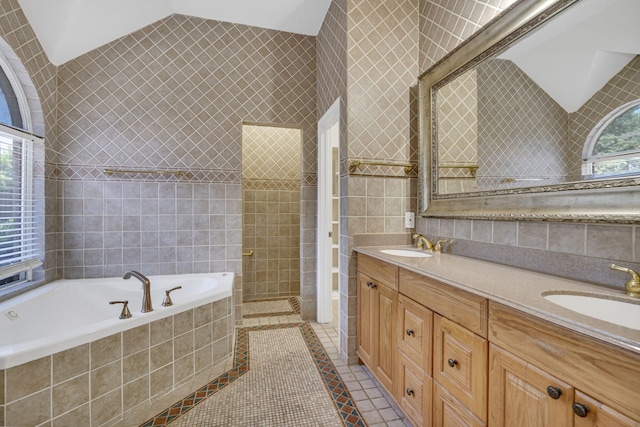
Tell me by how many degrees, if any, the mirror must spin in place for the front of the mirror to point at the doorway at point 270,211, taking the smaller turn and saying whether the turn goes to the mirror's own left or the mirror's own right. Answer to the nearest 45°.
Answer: approximately 45° to the mirror's own right

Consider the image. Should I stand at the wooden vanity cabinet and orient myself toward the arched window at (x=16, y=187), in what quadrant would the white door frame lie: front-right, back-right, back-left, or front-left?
front-right

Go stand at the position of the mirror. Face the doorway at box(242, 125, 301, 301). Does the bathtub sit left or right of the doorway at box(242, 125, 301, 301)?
left

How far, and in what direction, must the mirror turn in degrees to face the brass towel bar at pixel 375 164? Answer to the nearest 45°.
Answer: approximately 45° to its right

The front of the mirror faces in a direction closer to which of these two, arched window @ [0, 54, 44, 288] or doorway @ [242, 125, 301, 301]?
the arched window

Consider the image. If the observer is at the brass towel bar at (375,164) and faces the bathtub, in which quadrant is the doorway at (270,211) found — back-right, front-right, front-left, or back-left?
front-right

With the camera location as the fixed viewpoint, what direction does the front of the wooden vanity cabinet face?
facing the viewer and to the left of the viewer

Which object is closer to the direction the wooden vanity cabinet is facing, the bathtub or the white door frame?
the bathtub

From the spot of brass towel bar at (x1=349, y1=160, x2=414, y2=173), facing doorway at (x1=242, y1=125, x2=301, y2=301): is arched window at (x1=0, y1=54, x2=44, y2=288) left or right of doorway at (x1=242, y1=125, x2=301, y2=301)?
left

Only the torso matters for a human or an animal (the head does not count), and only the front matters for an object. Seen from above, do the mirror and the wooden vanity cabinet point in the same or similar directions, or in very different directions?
same or similar directions

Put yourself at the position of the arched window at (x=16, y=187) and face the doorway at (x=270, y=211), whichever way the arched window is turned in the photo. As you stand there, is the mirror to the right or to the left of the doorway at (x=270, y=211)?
right

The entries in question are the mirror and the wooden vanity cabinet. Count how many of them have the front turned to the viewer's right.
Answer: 0

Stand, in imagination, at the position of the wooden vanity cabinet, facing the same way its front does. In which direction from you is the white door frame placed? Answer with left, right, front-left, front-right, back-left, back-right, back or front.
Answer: right
